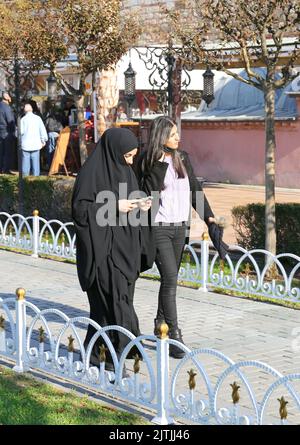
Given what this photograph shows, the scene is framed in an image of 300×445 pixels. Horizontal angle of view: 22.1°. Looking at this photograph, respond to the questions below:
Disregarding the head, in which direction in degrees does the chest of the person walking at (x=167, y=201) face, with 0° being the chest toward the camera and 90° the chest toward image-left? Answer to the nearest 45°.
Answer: approximately 315°

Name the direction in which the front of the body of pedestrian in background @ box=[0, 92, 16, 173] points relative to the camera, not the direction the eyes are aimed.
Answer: to the viewer's right

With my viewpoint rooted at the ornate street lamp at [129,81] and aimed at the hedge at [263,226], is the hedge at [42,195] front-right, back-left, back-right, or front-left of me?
front-right

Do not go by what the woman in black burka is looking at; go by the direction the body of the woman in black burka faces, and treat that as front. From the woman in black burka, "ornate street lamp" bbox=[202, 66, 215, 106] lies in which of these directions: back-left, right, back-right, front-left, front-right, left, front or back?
back-left

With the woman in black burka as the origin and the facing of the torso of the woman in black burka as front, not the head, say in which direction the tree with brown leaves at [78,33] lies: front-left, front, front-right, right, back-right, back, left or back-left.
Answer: back-left

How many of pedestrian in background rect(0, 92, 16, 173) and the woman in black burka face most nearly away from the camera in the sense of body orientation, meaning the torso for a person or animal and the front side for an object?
0

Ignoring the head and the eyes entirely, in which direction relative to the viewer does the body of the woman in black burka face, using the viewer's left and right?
facing the viewer and to the right of the viewer
